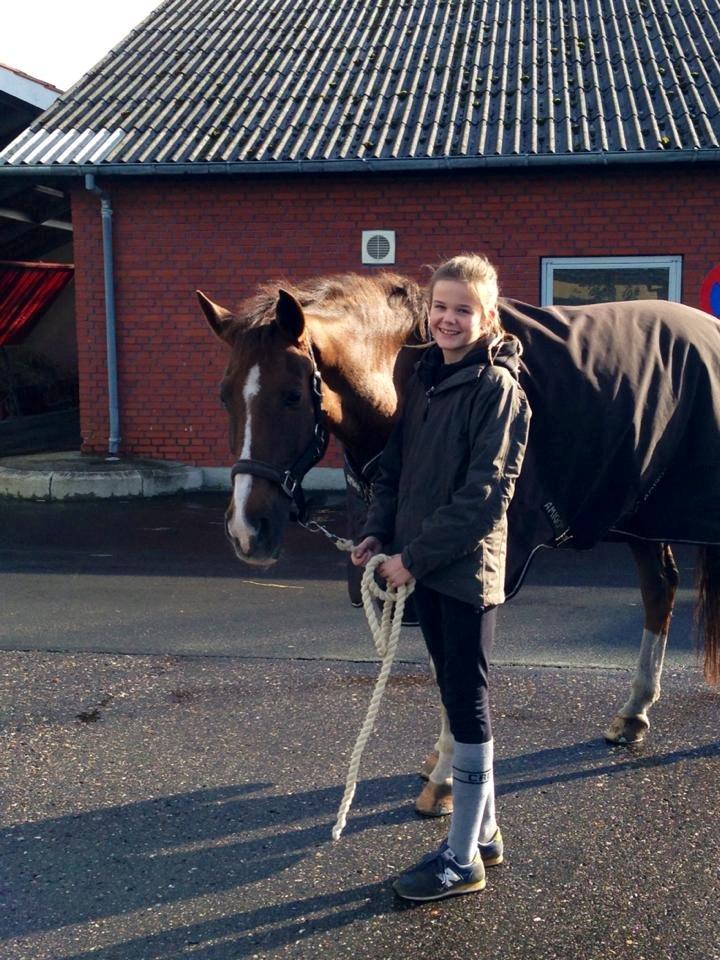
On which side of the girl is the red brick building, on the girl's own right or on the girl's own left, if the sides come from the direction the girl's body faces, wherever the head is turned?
on the girl's own right

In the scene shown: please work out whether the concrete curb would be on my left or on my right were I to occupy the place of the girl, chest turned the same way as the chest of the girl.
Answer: on my right

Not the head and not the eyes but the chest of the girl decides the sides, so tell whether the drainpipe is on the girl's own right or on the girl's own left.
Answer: on the girl's own right

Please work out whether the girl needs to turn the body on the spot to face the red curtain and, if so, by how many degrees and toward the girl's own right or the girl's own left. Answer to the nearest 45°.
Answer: approximately 90° to the girl's own right

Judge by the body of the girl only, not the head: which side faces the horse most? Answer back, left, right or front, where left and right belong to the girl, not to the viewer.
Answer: back

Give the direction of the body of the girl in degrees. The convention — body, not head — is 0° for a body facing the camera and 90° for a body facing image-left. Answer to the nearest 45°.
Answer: approximately 45°
